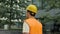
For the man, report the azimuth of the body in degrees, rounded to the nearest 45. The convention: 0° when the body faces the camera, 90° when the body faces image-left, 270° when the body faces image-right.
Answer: approximately 135°
